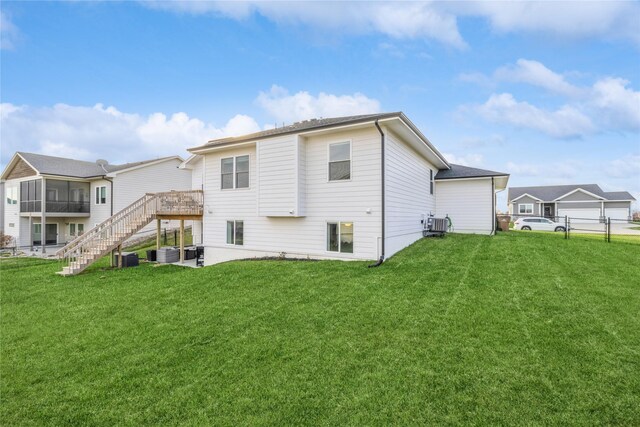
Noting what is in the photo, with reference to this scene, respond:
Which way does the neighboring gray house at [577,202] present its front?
toward the camera

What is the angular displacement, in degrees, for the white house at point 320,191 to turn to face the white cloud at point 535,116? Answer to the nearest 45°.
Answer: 0° — it already faces it

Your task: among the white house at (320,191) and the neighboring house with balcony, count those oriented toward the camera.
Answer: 0

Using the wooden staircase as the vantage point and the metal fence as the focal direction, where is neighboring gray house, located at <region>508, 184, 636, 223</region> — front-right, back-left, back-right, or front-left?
front-left

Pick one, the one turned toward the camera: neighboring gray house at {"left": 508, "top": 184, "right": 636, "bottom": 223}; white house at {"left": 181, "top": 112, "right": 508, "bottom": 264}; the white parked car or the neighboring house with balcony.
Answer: the neighboring gray house

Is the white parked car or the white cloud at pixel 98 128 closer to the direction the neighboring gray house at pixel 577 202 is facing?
the white parked car

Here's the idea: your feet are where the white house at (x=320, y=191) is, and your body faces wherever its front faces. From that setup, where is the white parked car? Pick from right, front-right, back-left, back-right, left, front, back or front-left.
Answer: front

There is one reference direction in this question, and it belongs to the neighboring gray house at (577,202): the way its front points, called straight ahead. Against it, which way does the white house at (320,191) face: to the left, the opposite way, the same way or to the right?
the opposite way

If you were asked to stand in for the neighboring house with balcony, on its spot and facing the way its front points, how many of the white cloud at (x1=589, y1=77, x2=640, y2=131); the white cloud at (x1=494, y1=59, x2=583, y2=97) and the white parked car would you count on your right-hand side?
3
